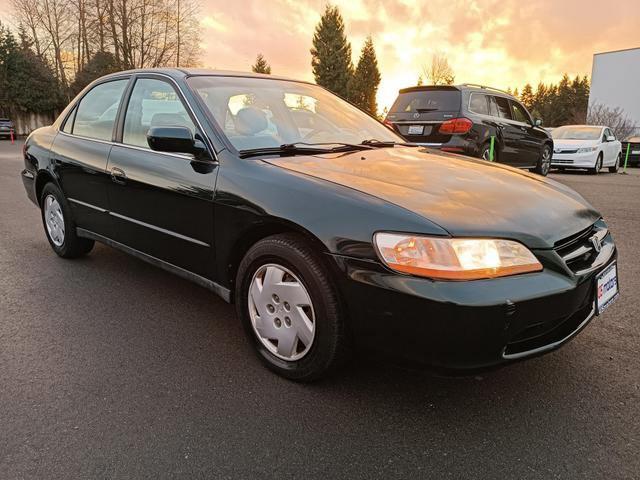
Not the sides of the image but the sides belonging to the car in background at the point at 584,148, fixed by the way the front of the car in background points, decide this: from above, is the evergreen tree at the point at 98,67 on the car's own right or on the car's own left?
on the car's own right

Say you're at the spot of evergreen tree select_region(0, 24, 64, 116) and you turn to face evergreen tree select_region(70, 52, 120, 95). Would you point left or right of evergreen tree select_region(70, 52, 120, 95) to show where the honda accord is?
right

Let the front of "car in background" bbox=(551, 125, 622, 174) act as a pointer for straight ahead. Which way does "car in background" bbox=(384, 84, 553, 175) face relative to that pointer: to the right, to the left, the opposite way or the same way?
the opposite way

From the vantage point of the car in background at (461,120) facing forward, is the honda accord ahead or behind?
behind

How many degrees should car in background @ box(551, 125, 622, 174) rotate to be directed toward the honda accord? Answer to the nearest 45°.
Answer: approximately 45° to its left

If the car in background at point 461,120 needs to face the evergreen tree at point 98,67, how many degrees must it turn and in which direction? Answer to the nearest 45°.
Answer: approximately 90° to its left

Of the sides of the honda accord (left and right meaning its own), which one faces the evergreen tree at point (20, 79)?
back

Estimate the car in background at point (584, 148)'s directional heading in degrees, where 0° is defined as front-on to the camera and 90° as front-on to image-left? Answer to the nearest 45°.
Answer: approximately 45°

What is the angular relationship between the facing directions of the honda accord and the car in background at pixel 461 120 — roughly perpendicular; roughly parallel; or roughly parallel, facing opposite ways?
roughly perpendicular

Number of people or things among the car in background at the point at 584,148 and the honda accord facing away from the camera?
0

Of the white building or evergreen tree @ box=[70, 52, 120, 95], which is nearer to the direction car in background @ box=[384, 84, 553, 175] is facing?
the white building

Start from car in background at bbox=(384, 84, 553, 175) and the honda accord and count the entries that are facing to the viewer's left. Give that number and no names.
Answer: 0

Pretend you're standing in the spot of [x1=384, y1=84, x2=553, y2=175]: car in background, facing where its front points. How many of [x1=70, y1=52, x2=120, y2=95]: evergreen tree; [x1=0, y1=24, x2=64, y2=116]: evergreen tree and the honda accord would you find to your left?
2

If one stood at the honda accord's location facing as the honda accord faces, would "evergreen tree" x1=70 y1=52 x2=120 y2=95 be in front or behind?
behind

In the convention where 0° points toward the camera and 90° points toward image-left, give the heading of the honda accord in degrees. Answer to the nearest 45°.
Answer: approximately 315°

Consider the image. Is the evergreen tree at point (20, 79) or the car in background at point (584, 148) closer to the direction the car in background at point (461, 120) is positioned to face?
the car in background
